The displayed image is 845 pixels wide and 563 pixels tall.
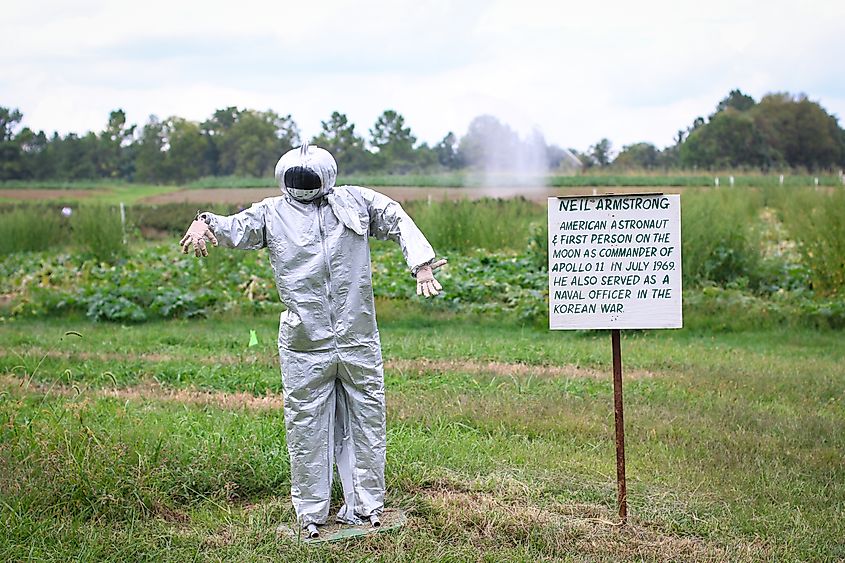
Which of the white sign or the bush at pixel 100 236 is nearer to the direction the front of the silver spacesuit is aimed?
the white sign

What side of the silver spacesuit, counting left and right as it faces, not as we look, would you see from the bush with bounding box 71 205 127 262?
back

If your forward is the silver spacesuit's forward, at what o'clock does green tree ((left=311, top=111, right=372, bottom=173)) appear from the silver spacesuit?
The green tree is roughly at 6 o'clock from the silver spacesuit.

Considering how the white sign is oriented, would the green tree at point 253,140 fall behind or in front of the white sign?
behind

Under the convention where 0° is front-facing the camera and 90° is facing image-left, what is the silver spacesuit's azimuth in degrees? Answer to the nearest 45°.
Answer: approximately 0°

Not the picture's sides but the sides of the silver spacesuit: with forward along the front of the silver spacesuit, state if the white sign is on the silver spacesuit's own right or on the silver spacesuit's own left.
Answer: on the silver spacesuit's own left

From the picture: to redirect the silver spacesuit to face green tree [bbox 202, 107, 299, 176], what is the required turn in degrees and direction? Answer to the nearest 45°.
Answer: approximately 180°

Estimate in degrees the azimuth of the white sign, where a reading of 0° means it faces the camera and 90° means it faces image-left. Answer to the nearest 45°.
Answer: approximately 0°

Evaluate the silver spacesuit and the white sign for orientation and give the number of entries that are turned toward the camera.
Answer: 2

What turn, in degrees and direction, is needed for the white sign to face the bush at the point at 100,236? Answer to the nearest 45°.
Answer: approximately 135° to its right
